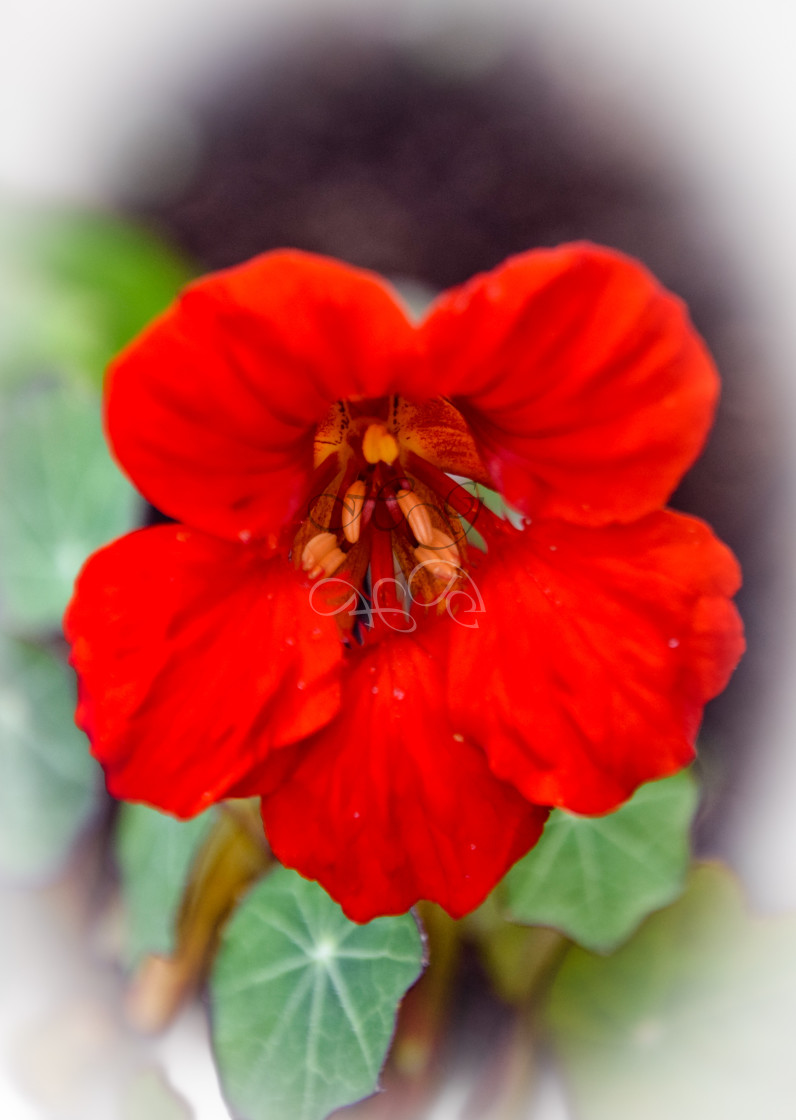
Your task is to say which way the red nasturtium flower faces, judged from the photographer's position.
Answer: facing the viewer
